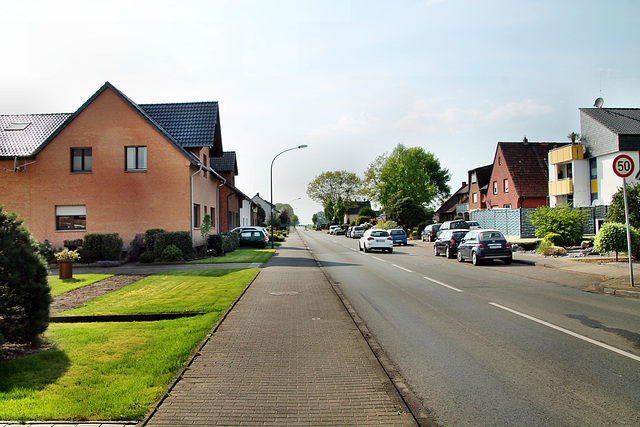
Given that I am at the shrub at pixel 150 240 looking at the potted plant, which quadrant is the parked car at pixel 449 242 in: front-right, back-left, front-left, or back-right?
back-left

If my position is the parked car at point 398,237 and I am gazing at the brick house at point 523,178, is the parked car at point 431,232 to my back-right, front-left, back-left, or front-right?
front-left

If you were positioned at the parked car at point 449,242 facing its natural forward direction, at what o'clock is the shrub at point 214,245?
The shrub is roughly at 10 o'clock from the parked car.

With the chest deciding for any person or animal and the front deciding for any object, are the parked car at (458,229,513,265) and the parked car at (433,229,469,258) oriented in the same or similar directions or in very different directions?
same or similar directions

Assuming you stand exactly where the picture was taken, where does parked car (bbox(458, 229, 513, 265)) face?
facing away from the viewer and to the left of the viewer

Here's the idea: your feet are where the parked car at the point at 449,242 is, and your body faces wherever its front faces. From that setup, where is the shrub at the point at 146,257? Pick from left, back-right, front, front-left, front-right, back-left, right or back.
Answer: left

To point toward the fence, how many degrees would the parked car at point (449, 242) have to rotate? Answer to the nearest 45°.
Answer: approximately 45° to its right

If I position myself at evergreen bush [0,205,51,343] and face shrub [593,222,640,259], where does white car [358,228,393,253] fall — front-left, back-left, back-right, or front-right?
front-left

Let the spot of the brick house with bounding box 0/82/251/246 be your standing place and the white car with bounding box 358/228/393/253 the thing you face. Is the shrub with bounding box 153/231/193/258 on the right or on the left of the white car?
right

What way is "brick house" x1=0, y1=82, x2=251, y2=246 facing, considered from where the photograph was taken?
facing to the right of the viewer

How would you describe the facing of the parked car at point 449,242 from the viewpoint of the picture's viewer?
facing away from the viewer and to the left of the viewer

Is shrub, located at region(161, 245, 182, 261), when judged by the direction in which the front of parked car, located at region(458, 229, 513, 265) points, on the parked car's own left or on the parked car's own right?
on the parked car's own left

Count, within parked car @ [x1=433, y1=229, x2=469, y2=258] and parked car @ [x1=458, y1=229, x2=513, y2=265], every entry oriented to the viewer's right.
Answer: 0

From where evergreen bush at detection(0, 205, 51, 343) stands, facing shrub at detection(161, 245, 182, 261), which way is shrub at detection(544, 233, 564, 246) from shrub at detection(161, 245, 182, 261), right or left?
right

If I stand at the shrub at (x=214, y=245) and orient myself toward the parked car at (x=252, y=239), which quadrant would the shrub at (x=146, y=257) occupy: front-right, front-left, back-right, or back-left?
back-left
